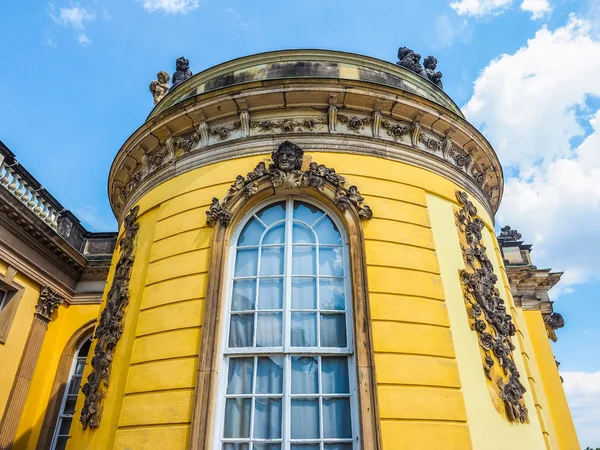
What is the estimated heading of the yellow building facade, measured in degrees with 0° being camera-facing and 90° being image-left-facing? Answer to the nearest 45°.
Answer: approximately 0°
